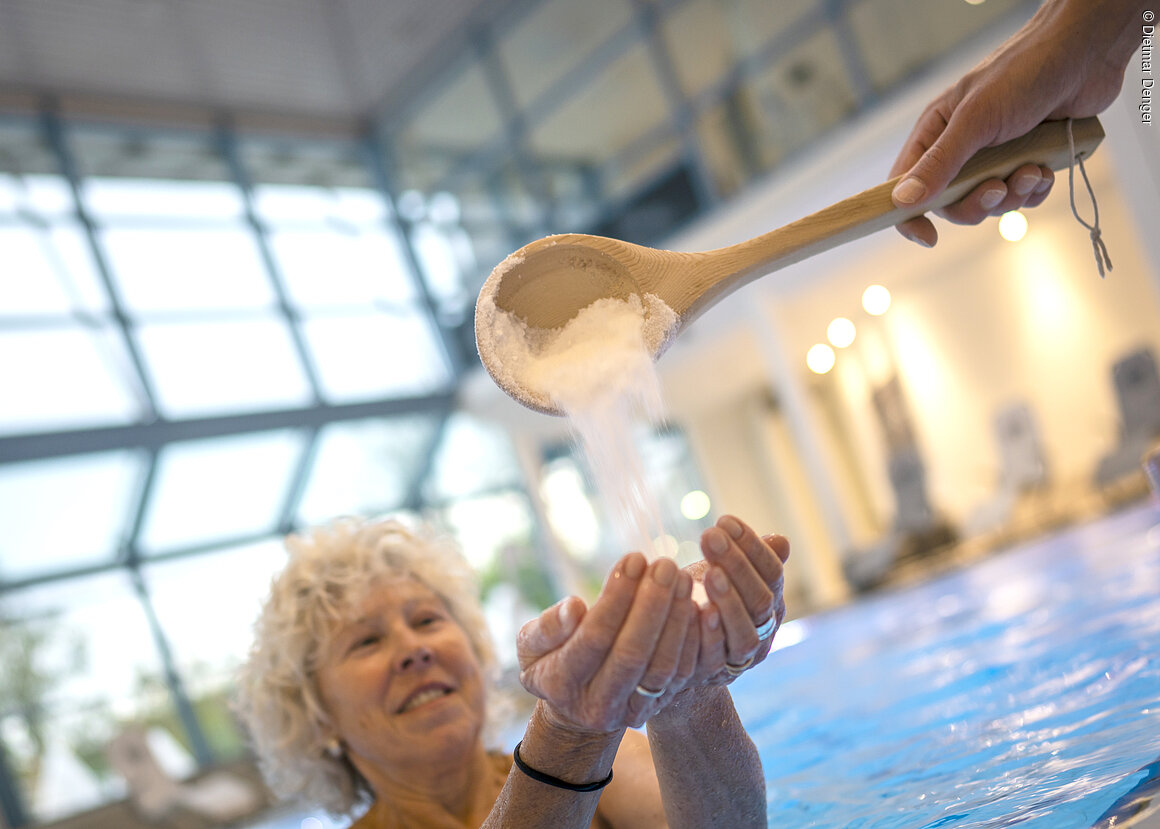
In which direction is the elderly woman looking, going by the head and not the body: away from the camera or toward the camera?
toward the camera
